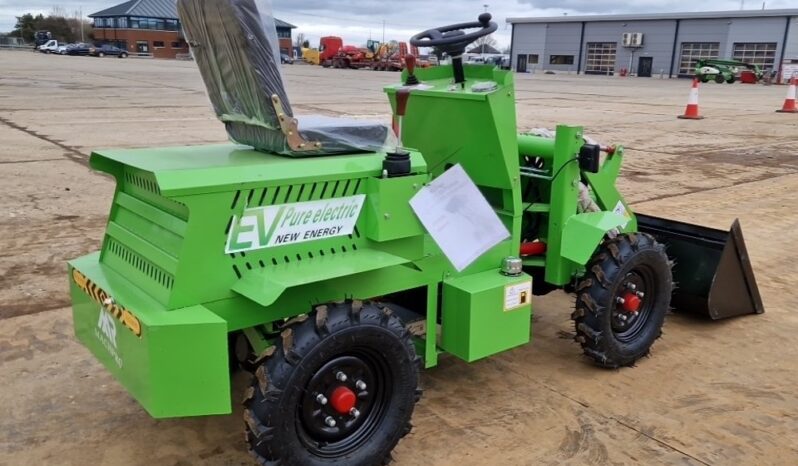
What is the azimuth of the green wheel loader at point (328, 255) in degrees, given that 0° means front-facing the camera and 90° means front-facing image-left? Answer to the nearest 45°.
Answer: approximately 225°
